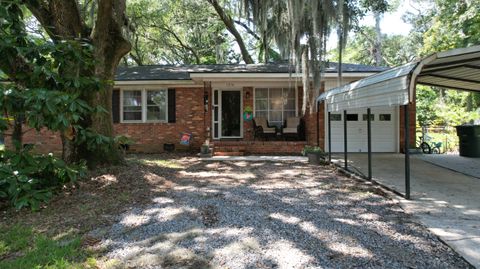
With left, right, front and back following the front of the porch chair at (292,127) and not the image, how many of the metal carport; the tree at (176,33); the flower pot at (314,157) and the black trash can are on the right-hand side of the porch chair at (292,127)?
1

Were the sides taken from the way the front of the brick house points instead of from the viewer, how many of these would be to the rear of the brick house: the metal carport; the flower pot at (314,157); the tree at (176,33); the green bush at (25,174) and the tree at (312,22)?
1

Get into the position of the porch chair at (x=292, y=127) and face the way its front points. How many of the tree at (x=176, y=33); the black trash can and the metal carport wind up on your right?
1

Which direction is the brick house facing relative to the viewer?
toward the camera

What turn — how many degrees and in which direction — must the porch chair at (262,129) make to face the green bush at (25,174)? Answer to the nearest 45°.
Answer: approximately 45° to its right

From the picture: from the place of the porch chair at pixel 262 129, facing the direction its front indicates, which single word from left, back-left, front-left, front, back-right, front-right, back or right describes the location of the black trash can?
front-left

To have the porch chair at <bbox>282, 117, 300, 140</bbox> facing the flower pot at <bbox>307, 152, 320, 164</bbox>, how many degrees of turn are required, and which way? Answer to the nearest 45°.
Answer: approximately 45° to its left

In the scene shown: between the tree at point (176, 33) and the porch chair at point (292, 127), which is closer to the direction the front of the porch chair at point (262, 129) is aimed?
the porch chair

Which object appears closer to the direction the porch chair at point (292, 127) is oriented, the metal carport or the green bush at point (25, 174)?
the green bush

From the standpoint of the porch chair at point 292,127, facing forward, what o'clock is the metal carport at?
The metal carport is roughly at 10 o'clock from the porch chair.

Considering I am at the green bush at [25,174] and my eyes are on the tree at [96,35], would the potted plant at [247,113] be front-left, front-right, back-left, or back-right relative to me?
front-right

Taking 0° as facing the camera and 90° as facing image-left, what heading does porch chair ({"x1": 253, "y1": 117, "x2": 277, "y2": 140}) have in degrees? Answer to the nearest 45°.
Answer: approximately 315°

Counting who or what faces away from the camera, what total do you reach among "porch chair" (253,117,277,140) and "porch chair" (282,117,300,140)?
0
